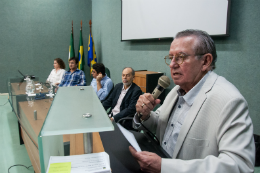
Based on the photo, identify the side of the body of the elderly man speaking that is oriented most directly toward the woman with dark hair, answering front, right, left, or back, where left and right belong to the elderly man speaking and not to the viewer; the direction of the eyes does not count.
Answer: right

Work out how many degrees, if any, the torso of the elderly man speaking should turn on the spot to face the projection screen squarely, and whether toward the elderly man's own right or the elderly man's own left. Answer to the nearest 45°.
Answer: approximately 135° to the elderly man's own right

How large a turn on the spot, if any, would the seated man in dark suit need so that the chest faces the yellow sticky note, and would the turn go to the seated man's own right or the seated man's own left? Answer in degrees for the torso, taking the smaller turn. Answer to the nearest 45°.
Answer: approximately 45° to the seated man's own left

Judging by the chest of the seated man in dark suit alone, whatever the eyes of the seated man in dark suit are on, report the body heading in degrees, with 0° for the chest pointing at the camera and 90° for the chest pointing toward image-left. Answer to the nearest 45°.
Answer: approximately 45°

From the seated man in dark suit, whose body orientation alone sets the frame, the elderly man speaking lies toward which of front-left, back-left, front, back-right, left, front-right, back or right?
front-left

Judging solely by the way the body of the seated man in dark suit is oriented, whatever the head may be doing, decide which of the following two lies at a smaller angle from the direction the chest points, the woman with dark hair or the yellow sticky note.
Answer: the yellow sticky note

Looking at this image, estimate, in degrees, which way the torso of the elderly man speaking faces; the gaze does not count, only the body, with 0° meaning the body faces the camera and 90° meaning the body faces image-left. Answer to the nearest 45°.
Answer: approximately 45°

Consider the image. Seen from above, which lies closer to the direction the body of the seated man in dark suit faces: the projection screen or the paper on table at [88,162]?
the paper on table
